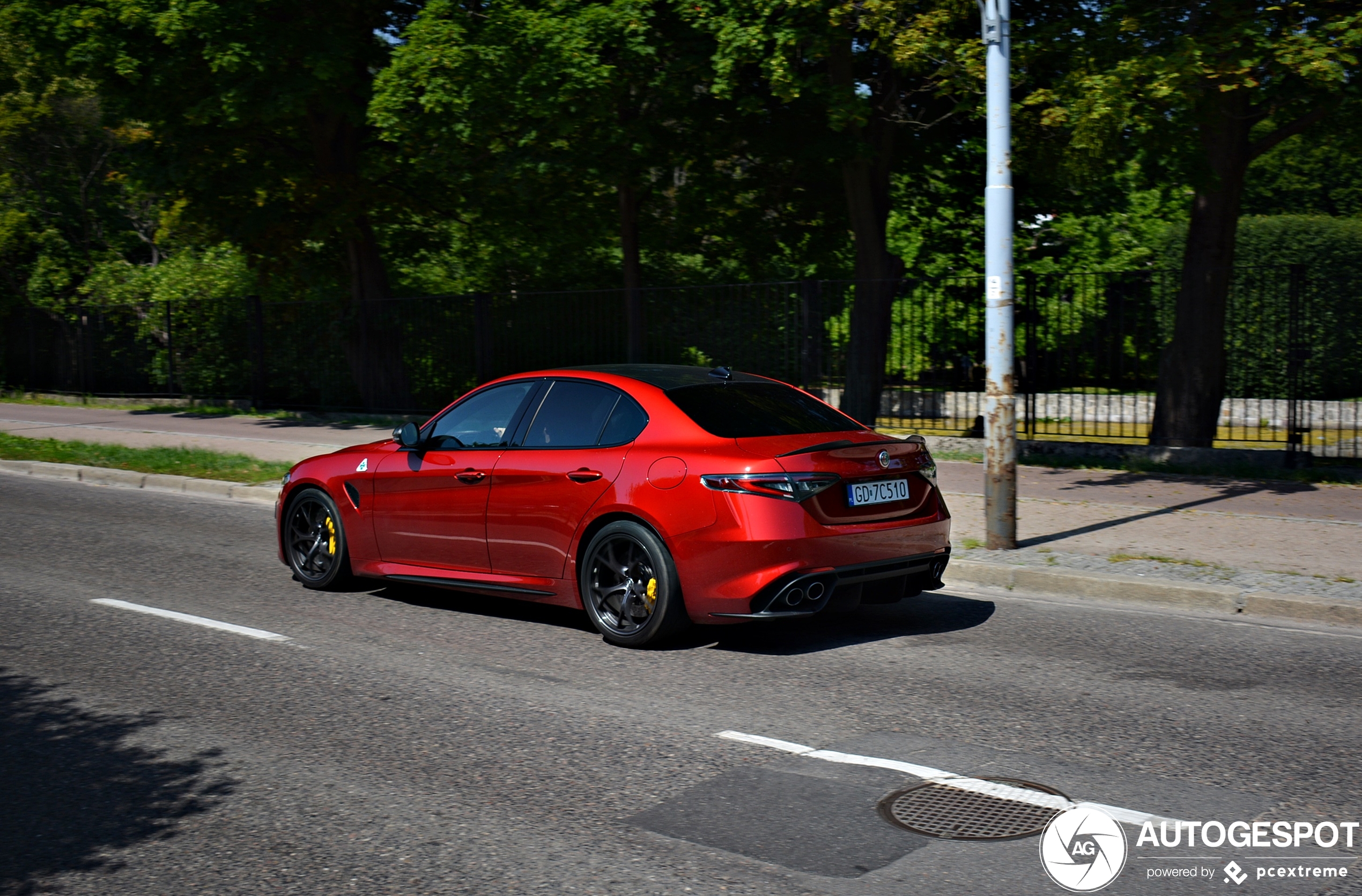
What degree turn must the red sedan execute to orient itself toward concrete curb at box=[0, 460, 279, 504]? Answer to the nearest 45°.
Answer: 0° — it already faces it

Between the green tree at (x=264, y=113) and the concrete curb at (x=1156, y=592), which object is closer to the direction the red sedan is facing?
the green tree

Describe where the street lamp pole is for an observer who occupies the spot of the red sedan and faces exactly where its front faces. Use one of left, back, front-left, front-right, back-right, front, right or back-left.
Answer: right

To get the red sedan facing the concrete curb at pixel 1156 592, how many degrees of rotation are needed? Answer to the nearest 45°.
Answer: approximately 135° to its right

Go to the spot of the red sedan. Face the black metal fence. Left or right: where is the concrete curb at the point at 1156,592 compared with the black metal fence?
right

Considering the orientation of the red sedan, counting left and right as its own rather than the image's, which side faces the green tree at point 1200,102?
right

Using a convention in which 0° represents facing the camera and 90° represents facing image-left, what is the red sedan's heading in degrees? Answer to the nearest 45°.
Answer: approximately 135°

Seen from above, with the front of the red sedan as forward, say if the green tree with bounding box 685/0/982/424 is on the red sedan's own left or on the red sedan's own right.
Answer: on the red sedan's own right

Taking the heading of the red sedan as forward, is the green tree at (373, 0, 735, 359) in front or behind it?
in front

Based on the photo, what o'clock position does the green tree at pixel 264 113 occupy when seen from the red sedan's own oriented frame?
The green tree is roughly at 1 o'clock from the red sedan.

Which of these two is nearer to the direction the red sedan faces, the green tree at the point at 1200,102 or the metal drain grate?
the green tree
